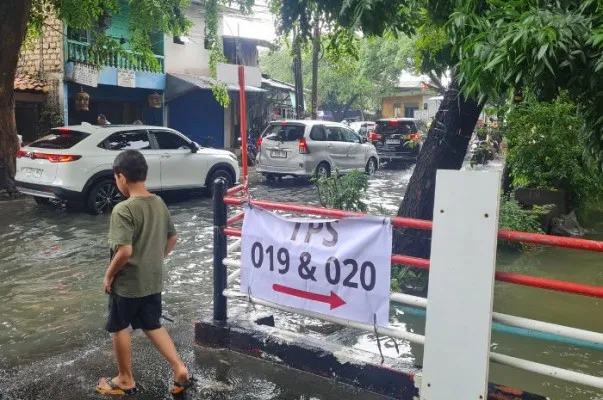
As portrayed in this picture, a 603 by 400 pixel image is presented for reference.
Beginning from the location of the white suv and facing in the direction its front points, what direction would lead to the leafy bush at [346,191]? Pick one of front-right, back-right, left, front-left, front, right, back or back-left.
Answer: right

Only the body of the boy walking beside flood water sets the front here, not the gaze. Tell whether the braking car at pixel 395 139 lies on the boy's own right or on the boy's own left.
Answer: on the boy's own right

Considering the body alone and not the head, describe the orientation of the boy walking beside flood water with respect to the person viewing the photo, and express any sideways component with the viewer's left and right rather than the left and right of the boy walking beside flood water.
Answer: facing away from the viewer and to the left of the viewer

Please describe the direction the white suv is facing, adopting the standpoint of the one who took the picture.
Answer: facing away from the viewer and to the right of the viewer

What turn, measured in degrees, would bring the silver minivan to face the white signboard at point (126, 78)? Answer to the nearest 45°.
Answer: approximately 90° to its left

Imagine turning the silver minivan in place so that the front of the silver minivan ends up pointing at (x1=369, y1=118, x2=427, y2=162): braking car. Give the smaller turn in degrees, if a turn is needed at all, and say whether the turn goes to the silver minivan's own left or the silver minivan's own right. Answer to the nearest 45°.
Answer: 0° — it already faces it

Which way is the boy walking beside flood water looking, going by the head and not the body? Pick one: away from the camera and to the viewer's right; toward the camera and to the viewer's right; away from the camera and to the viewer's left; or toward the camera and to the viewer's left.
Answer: away from the camera and to the viewer's left

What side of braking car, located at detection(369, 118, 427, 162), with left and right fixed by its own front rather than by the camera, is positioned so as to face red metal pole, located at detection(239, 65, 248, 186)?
back

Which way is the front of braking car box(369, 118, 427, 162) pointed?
away from the camera

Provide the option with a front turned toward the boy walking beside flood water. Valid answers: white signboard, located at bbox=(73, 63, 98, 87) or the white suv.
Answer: the white signboard
